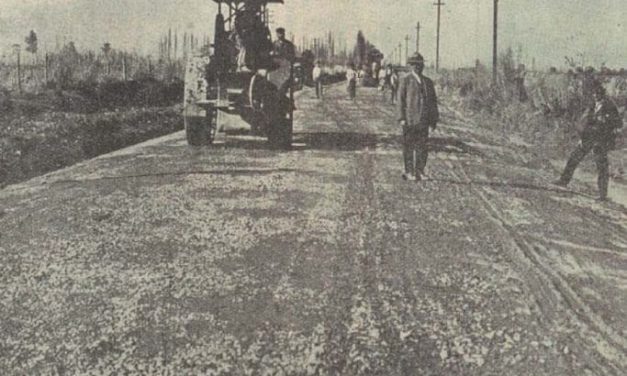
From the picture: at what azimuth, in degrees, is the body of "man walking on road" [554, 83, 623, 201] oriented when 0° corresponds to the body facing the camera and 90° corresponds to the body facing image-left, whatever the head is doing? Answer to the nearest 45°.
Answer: approximately 45°

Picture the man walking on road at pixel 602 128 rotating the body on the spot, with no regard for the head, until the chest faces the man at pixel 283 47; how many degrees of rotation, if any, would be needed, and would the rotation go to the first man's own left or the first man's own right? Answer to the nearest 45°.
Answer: approximately 90° to the first man's own right

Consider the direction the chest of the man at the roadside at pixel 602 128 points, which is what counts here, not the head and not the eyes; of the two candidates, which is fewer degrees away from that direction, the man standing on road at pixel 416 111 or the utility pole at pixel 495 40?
the man standing on road

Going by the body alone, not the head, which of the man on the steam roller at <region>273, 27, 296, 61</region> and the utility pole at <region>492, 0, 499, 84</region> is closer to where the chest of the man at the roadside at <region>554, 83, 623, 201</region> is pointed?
the man on the steam roller

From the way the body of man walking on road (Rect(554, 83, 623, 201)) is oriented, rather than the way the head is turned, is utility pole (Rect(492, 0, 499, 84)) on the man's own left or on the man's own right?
on the man's own right

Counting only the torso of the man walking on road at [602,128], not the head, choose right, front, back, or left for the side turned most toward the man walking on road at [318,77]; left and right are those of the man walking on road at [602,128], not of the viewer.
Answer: right
